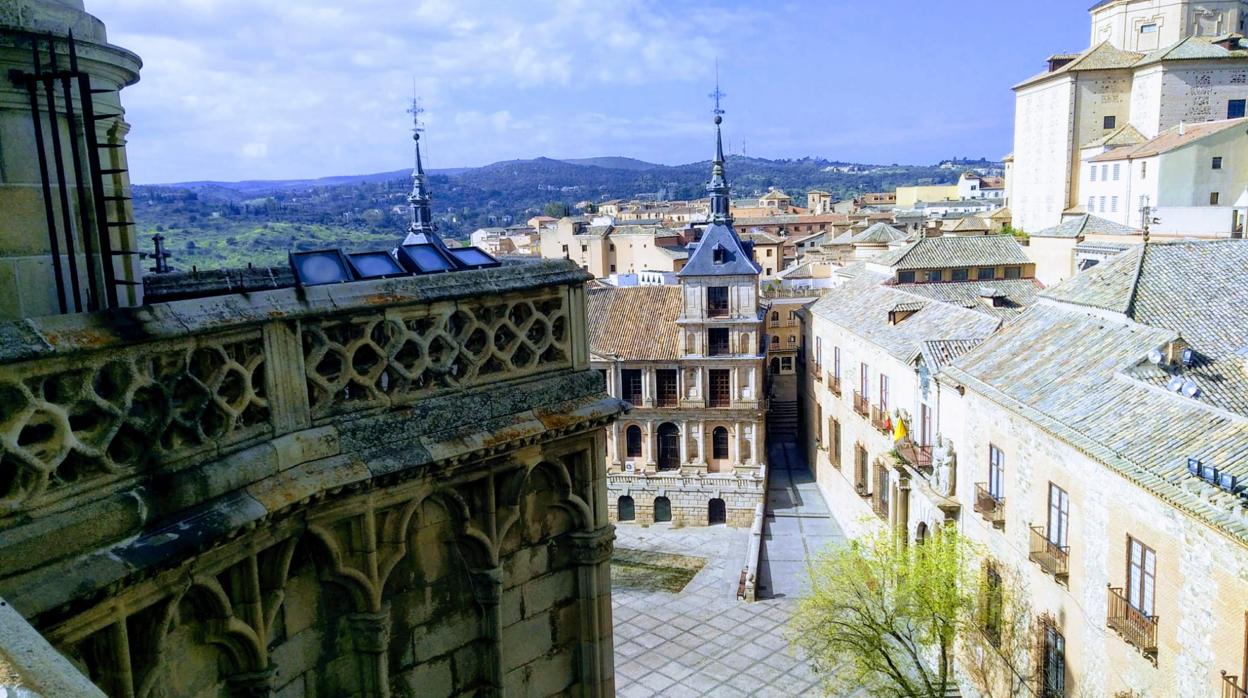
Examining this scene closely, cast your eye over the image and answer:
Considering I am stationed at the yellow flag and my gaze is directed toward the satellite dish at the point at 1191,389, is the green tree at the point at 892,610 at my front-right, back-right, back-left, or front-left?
front-right

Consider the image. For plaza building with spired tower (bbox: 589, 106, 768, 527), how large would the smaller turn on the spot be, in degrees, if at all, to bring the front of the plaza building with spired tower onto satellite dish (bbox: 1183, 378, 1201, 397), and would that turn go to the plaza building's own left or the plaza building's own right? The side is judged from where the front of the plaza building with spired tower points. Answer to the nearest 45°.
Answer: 0° — it already faces it

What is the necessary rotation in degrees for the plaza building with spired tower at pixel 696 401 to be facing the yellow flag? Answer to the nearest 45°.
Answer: approximately 45° to its left

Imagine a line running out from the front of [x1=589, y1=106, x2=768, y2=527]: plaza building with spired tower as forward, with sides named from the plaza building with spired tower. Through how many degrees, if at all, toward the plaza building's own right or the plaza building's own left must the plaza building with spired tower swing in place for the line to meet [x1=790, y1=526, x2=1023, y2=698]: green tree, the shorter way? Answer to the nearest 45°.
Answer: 0° — it already faces it

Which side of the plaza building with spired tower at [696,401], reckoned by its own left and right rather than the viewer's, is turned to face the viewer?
front
